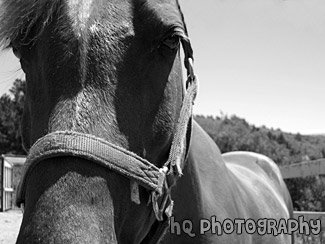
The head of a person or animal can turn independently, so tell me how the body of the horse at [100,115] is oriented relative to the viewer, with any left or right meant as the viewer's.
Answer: facing the viewer and to the left of the viewer
